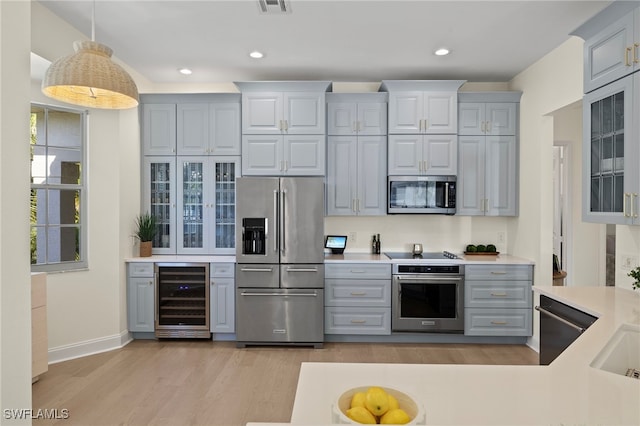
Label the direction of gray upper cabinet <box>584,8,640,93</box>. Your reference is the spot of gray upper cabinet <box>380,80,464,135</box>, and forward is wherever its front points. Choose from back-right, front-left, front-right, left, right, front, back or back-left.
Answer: front-left

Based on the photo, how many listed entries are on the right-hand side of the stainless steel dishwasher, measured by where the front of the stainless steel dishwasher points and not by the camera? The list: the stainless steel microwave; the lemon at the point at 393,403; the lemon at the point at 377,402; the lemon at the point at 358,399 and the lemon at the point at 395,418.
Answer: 1

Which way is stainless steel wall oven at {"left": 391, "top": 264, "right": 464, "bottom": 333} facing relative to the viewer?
toward the camera

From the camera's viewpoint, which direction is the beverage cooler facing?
toward the camera

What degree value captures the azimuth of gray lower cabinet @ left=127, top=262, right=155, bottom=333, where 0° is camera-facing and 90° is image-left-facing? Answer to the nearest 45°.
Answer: approximately 0°

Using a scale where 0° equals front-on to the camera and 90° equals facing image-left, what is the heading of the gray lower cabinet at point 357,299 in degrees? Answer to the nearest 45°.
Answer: approximately 0°

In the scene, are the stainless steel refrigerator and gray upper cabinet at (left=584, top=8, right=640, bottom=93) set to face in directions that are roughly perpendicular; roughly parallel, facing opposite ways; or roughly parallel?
roughly perpendicular

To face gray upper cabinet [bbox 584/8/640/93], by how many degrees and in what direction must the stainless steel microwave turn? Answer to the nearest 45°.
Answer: approximately 45° to its left

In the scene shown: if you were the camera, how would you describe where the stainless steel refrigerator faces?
facing the viewer

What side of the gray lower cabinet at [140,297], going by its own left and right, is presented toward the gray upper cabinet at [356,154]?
left

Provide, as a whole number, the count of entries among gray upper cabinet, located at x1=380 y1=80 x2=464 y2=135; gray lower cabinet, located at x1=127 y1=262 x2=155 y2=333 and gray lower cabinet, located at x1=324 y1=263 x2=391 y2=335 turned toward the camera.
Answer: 3

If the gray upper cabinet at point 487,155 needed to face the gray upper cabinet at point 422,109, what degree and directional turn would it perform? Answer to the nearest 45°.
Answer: approximately 45° to its right

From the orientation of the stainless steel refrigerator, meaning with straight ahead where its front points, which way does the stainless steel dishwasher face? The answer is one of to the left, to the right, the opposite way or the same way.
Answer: to the right
